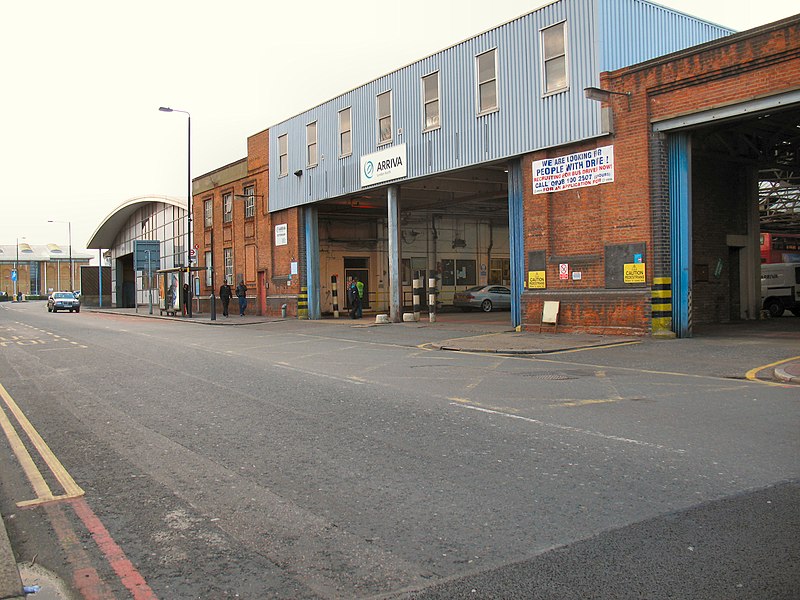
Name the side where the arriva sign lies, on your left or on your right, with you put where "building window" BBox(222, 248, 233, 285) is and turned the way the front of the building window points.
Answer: on your left

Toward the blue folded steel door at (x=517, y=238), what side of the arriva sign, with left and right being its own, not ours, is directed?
left

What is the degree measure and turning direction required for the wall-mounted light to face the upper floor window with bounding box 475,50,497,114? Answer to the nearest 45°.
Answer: approximately 45° to its right

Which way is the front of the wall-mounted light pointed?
to the viewer's left

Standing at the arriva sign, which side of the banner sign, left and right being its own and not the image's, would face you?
right

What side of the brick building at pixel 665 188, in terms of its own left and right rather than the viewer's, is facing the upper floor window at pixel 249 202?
right

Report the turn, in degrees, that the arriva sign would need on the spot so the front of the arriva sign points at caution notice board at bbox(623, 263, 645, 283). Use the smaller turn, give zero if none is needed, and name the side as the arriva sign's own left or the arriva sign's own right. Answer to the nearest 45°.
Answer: approximately 90° to the arriva sign's own left

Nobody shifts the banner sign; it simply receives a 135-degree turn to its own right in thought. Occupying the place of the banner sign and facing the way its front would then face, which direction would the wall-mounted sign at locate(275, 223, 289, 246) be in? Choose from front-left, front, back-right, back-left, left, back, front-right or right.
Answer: front-left

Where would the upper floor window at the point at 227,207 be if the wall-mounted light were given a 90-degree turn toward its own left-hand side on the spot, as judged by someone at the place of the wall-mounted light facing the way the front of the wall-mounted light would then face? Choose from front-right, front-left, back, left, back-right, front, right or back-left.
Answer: back-right

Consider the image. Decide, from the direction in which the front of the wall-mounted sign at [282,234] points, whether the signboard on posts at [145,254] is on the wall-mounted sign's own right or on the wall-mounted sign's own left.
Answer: on the wall-mounted sign's own right
